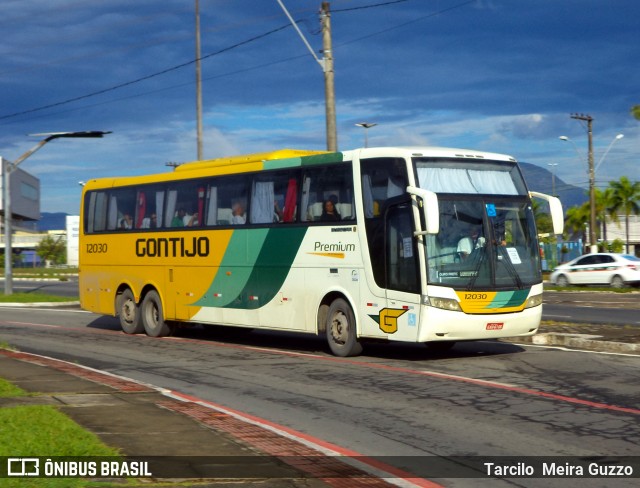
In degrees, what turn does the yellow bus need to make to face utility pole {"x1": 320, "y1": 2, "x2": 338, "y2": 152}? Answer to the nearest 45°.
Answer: approximately 135° to its left

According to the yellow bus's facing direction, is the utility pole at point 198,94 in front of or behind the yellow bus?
behind

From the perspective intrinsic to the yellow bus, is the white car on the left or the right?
on its left

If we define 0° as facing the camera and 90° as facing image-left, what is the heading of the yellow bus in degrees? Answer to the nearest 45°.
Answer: approximately 315°

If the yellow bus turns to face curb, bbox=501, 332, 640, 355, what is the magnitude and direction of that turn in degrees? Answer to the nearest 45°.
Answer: approximately 45° to its left
